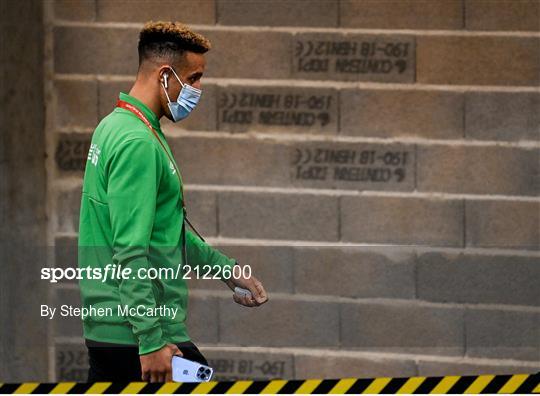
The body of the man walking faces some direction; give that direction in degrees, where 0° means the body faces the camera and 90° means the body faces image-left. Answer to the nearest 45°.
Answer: approximately 270°

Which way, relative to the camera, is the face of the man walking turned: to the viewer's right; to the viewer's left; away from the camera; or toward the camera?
to the viewer's right
